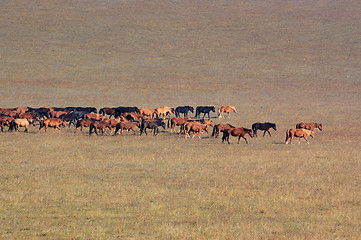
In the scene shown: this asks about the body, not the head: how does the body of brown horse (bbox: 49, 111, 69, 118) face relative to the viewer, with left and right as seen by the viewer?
facing to the right of the viewer

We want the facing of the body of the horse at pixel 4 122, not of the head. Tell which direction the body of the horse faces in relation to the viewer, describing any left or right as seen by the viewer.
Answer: facing to the right of the viewer

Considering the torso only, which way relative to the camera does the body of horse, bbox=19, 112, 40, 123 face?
to the viewer's right

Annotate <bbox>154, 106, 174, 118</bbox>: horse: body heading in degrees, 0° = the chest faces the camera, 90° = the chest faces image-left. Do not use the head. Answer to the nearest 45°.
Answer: approximately 270°

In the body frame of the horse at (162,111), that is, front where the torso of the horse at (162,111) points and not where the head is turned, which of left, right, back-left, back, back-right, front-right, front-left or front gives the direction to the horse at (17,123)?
back-right

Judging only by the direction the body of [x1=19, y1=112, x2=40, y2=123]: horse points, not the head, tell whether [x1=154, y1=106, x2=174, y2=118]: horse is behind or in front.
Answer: in front
